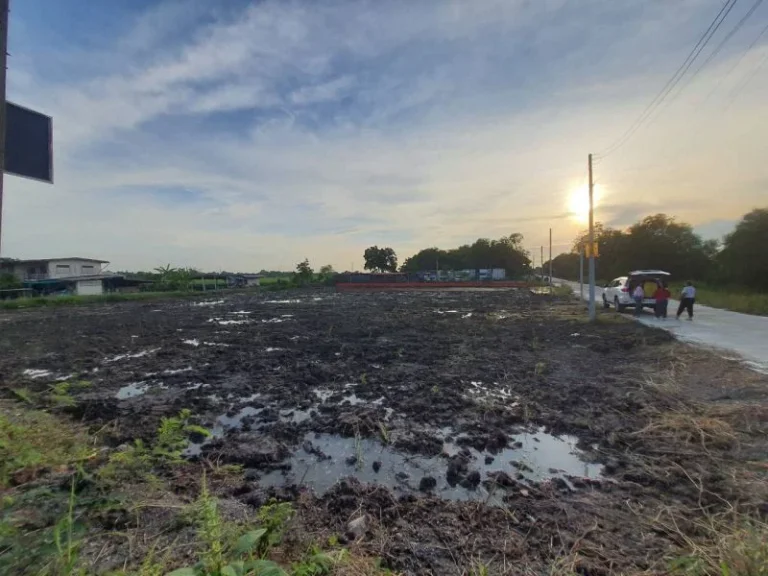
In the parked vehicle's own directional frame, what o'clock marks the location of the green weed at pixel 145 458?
The green weed is roughly at 8 o'clock from the parked vehicle.

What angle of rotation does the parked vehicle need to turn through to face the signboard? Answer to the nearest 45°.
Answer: approximately 135° to its left

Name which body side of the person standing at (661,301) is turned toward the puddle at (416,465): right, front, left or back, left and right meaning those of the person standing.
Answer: back

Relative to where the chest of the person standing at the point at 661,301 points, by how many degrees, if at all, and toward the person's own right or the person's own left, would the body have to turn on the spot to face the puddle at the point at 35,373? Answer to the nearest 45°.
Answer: approximately 135° to the person's own left

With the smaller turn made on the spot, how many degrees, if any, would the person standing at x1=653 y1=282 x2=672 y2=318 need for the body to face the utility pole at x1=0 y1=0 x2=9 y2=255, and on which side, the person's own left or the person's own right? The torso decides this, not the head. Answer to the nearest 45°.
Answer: approximately 180°

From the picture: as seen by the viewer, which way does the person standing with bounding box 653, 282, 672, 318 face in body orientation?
away from the camera

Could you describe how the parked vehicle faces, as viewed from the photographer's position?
facing away from the viewer and to the left of the viewer

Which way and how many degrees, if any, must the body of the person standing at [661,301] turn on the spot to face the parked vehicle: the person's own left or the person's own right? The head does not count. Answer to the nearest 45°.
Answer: approximately 45° to the person's own left

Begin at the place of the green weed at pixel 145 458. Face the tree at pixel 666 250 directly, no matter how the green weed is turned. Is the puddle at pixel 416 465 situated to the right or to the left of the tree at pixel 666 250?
right

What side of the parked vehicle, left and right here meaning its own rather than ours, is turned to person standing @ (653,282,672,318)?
back

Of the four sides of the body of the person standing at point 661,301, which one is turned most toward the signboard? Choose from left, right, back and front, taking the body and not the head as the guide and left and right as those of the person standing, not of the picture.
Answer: back

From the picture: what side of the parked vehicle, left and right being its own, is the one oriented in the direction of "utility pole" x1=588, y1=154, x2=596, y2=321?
left
